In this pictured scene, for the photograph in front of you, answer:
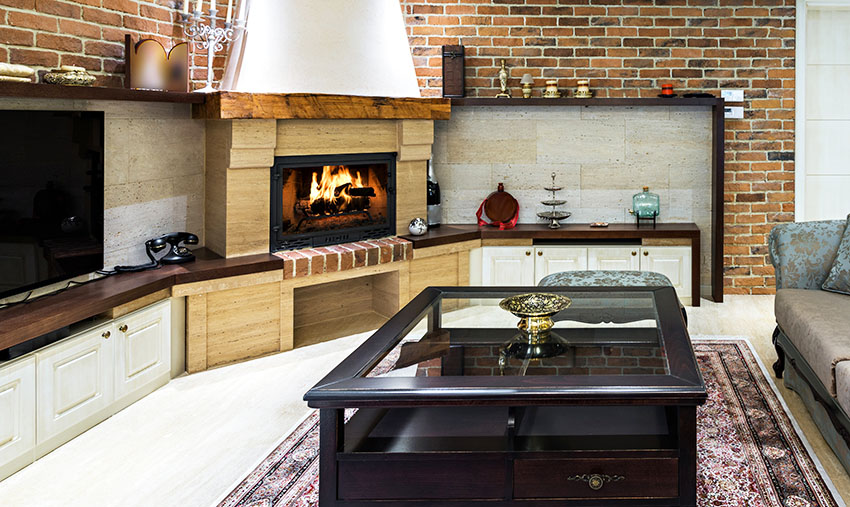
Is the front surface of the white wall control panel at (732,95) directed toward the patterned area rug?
yes

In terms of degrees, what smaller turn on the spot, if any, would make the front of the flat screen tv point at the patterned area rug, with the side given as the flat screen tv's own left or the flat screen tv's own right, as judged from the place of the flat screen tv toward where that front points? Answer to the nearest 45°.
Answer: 0° — it already faces it

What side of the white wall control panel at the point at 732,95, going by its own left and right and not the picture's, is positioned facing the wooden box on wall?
right

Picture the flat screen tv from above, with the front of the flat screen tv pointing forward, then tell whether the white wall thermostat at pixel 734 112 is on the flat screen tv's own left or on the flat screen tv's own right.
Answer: on the flat screen tv's own left

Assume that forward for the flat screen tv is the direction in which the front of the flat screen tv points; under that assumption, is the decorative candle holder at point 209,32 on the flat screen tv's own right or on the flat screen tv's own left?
on the flat screen tv's own left

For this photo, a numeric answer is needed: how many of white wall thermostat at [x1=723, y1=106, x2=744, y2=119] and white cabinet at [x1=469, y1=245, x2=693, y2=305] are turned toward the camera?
2

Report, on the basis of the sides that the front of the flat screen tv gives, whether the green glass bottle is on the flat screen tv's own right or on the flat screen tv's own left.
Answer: on the flat screen tv's own left

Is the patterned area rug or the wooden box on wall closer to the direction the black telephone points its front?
the patterned area rug

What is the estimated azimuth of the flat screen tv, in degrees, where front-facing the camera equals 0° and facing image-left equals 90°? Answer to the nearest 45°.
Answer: approximately 315°
